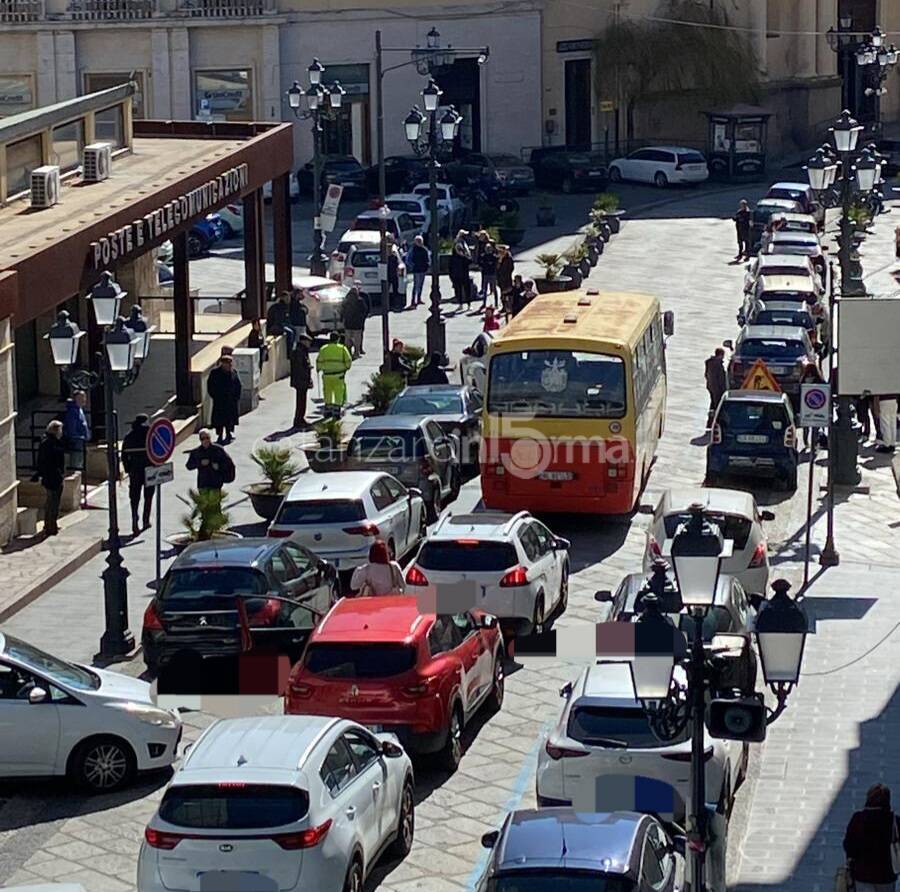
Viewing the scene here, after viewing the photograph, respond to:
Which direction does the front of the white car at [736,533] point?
away from the camera

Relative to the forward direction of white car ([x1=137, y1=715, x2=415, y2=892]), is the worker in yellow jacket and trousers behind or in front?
in front

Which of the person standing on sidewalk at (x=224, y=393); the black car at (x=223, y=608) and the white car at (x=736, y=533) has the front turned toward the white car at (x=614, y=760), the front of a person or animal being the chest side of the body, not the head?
the person standing on sidewalk

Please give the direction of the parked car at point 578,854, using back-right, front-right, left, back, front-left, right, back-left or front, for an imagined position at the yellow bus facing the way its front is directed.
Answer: back

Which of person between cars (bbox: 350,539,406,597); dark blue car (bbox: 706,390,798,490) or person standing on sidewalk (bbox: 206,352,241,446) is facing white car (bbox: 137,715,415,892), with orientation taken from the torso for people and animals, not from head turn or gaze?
person standing on sidewalk (bbox: 206,352,241,446)

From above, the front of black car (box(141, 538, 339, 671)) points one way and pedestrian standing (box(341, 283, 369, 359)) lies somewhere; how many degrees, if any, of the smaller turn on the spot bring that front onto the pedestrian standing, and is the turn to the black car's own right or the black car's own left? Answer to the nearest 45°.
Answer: approximately 45° to the black car's own left

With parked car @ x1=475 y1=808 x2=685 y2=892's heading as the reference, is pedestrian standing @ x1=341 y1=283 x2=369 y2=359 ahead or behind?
ahead

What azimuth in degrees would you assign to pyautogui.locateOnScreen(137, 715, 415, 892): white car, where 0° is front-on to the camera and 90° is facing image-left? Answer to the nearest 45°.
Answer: approximately 225°

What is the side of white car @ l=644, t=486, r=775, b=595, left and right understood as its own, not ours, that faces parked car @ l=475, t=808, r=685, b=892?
back

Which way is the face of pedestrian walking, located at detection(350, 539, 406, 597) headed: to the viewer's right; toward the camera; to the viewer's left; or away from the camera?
away from the camera

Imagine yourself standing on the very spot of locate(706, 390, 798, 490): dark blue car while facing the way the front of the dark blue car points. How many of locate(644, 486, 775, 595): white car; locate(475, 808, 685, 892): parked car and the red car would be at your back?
3

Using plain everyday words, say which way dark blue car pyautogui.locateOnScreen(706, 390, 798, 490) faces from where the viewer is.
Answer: facing away from the viewer

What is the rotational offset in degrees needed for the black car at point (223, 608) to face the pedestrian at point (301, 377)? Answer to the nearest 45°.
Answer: approximately 45° to its left
